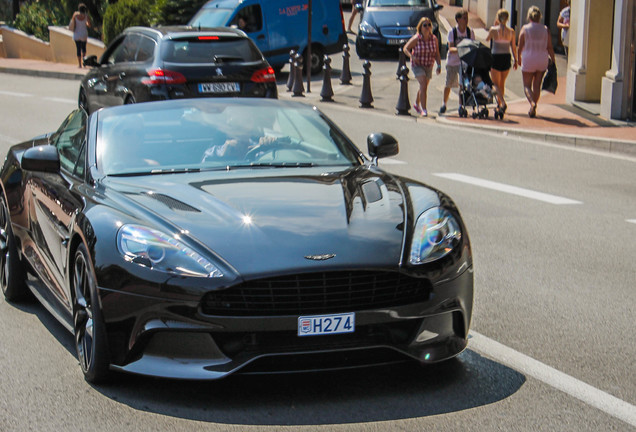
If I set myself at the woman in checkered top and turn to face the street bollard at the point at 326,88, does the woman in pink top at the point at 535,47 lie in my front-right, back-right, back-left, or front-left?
back-right

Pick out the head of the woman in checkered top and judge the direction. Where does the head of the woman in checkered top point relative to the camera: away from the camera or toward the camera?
toward the camera

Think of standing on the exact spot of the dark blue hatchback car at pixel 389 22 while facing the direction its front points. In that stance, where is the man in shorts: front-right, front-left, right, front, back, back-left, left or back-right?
front

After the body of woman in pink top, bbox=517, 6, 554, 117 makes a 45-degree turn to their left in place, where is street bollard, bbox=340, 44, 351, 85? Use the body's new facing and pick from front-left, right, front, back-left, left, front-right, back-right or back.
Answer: front

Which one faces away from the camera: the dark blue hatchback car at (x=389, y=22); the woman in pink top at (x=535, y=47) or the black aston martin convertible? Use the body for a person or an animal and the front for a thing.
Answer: the woman in pink top

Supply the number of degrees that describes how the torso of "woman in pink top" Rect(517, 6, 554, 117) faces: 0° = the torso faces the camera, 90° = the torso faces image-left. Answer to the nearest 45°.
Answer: approximately 180°

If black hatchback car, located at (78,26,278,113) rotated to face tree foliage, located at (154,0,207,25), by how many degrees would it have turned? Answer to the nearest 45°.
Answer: approximately 45° to its right

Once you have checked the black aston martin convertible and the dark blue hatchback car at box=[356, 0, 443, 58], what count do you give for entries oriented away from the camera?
0

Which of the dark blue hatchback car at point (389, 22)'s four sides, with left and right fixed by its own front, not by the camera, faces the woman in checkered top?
front

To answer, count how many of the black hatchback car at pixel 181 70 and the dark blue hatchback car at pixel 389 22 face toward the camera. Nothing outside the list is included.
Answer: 1

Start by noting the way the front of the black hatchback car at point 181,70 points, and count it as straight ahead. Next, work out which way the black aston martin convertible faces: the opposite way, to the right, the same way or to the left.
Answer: the opposite way

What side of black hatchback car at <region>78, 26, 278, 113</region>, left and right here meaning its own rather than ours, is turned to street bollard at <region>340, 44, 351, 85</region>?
right

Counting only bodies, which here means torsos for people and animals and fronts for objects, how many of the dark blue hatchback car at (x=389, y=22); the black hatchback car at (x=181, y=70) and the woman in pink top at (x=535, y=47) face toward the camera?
1

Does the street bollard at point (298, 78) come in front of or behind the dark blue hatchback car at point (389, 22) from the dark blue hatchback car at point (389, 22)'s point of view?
in front

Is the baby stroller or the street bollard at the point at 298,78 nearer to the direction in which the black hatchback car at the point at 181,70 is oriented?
the street bollard

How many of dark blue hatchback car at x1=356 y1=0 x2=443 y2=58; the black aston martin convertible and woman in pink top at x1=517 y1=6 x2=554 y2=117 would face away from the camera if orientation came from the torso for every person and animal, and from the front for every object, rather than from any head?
1

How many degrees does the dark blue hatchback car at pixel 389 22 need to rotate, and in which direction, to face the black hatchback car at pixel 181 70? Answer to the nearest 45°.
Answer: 0° — it already faces it

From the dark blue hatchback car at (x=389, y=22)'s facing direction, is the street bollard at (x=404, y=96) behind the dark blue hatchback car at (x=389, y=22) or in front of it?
in front

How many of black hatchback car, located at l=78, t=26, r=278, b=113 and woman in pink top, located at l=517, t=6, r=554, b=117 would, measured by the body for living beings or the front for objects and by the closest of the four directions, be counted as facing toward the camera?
0

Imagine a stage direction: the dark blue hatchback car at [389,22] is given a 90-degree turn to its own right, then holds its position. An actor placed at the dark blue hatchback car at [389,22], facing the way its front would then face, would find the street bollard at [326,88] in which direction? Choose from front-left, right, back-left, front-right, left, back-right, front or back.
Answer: left

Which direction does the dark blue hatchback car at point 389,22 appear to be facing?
toward the camera
